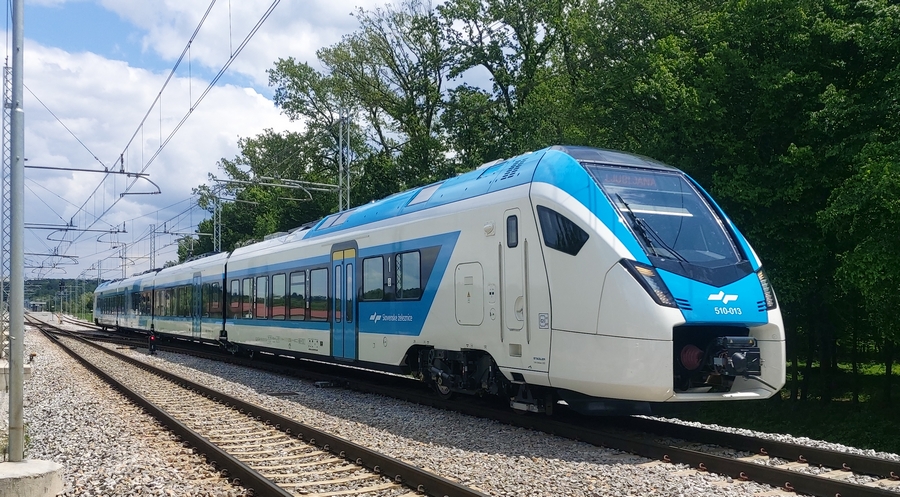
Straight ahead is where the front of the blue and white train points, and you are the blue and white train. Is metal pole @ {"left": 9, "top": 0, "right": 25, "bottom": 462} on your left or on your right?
on your right

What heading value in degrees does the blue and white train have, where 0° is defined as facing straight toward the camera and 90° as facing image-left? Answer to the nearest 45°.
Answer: approximately 315°
